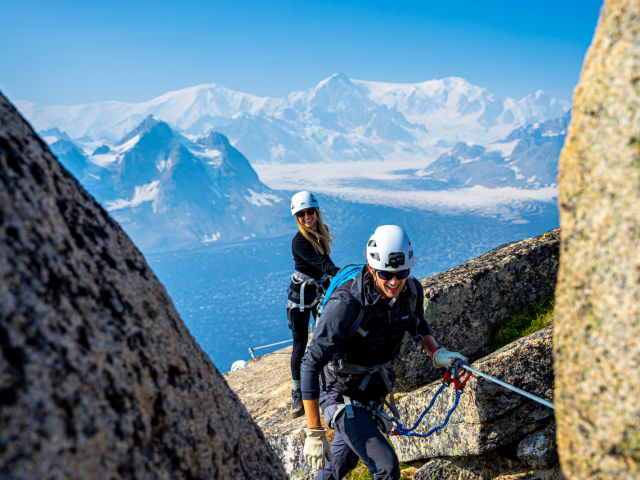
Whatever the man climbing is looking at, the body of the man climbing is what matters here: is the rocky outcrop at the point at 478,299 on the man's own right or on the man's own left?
on the man's own left

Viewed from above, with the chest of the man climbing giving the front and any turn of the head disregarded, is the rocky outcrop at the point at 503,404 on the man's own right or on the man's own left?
on the man's own left

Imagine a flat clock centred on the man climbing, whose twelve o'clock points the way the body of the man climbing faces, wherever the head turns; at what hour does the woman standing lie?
The woman standing is roughly at 7 o'clock from the man climbing.

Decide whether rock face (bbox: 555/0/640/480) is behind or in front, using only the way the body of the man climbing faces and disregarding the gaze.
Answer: in front

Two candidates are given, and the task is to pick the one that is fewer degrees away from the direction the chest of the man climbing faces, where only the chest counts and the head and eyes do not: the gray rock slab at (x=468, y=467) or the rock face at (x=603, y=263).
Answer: the rock face

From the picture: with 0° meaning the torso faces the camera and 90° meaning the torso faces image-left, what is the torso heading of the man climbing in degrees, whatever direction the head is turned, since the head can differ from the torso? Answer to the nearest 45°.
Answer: approximately 315°

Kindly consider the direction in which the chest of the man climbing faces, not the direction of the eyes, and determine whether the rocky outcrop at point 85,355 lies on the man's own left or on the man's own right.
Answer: on the man's own right

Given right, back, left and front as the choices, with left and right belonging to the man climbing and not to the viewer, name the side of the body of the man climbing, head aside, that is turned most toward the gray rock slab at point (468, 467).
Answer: left
